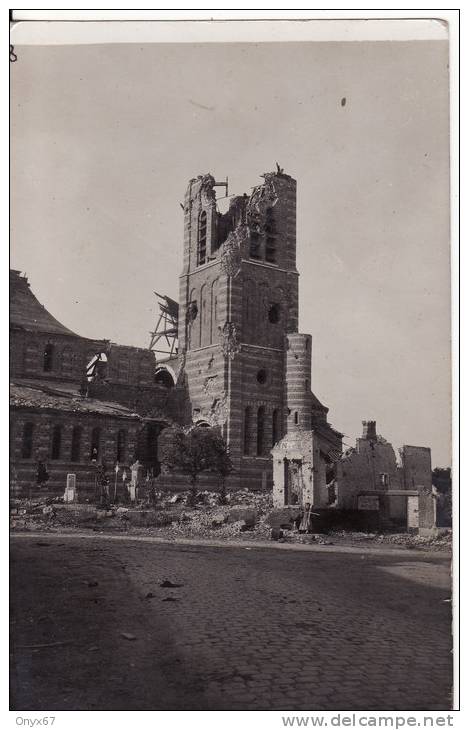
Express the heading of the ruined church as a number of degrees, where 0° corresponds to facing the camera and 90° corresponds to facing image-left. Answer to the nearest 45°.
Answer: approximately 315°

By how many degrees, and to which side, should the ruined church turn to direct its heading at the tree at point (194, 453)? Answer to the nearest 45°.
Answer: approximately 45° to its right

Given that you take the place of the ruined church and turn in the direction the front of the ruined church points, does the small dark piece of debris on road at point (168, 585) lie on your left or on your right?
on your right

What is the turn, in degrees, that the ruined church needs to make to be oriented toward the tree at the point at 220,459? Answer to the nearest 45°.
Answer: approximately 45° to its right
